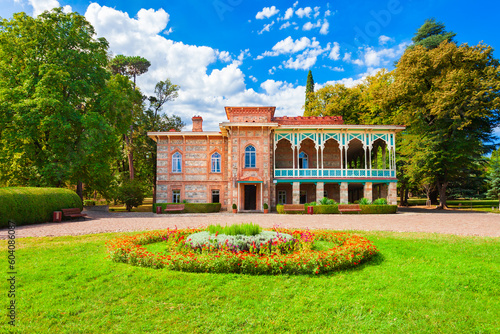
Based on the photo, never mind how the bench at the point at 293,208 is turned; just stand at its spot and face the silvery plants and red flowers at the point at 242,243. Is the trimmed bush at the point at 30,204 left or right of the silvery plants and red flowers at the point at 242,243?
right

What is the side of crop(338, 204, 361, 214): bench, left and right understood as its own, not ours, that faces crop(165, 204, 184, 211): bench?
right

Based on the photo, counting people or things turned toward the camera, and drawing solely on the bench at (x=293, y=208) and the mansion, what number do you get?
2

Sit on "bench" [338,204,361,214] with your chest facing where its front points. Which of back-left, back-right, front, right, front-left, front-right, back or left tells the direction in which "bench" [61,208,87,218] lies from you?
front-right

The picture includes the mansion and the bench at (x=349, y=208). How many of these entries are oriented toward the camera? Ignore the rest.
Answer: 2

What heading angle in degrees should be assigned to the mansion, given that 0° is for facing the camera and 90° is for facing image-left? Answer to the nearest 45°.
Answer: approximately 0°

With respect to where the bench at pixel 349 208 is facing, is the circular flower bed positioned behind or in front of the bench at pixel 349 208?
in front

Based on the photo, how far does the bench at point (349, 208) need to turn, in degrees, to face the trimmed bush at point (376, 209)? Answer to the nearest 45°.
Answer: approximately 135° to its left

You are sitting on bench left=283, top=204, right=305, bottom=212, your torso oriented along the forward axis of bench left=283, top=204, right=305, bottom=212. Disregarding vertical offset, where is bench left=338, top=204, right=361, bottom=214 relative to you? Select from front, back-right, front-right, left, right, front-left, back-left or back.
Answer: left

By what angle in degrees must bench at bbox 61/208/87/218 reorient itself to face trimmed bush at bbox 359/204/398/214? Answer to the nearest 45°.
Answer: approximately 45° to its left

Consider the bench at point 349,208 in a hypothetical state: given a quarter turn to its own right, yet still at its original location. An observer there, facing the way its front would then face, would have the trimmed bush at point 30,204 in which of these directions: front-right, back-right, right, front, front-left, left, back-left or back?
front-left

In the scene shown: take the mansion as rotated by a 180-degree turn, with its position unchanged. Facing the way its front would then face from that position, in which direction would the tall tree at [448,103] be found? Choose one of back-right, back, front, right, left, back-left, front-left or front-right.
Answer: right

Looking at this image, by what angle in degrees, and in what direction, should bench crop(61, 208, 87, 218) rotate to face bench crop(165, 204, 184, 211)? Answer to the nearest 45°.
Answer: approximately 90° to its left
